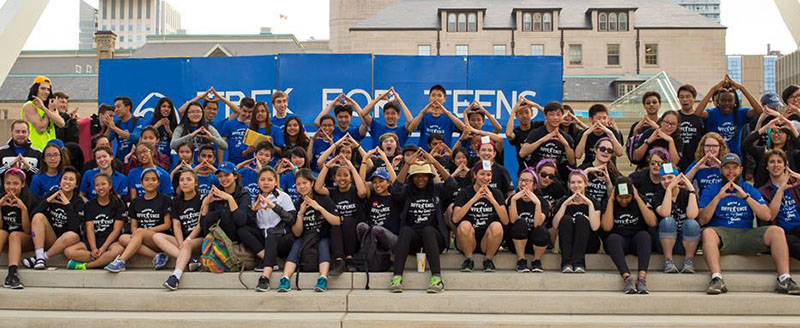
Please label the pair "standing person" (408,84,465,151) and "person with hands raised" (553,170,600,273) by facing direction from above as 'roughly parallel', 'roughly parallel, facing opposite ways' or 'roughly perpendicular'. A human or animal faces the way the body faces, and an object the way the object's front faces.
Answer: roughly parallel

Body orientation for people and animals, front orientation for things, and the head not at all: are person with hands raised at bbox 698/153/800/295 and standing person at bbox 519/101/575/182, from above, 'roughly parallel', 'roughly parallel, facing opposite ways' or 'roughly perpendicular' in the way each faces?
roughly parallel

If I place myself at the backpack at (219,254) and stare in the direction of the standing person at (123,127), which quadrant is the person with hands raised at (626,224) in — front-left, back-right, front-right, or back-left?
back-right

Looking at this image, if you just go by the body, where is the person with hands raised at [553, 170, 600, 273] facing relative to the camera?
toward the camera

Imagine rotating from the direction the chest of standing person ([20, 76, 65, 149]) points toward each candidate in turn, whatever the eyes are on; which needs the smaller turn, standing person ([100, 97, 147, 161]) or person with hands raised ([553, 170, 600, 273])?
the person with hands raised

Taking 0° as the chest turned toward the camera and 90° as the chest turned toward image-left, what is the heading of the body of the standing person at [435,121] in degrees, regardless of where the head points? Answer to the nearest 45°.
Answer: approximately 0°

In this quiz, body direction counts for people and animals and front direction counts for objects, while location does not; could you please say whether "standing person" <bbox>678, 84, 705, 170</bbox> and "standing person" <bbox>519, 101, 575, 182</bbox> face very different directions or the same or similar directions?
same or similar directions

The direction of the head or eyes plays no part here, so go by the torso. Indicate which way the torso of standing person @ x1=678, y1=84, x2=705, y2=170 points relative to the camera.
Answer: toward the camera

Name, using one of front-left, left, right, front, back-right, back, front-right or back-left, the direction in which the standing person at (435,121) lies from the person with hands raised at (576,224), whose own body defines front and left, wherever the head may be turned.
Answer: back-right

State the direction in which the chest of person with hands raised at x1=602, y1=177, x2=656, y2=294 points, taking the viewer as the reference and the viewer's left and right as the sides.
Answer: facing the viewer

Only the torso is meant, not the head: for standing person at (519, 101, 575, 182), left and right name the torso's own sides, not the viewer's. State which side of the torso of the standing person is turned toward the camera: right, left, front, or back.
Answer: front

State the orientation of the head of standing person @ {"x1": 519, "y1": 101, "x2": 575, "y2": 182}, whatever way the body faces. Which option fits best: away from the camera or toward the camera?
toward the camera

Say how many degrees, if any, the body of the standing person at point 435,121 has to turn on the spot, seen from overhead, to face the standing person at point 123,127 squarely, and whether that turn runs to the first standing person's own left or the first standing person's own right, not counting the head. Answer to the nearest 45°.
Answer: approximately 90° to the first standing person's own right

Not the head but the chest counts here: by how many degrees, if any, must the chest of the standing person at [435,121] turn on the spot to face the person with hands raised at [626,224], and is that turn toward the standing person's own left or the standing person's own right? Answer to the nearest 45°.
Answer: approximately 45° to the standing person's own left
